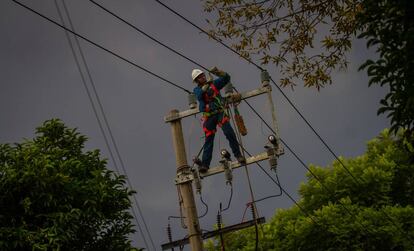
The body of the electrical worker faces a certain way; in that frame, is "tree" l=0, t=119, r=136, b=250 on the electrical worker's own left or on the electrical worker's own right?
on the electrical worker's own right

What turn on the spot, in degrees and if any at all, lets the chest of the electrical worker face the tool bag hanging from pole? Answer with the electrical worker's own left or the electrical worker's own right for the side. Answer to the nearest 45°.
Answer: approximately 45° to the electrical worker's own left

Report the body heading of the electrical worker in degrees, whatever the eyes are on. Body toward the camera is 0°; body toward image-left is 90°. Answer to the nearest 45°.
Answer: approximately 315°

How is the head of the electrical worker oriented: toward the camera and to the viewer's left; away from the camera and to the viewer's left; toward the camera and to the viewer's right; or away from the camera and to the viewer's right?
toward the camera and to the viewer's right
